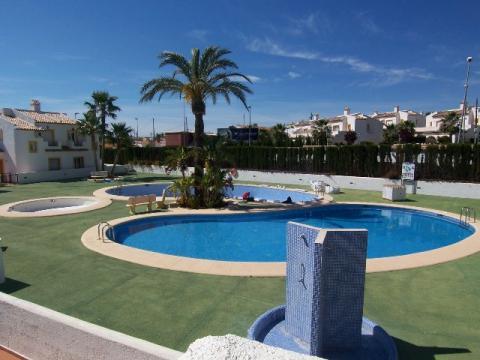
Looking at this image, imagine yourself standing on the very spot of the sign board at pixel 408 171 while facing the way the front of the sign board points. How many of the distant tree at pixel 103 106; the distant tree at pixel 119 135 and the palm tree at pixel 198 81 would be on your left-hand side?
0

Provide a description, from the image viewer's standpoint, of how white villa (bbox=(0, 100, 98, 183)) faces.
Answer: facing the viewer and to the right of the viewer

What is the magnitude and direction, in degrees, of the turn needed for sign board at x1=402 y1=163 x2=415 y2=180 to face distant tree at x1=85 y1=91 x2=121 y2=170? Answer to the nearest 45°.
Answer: approximately 90° to its right

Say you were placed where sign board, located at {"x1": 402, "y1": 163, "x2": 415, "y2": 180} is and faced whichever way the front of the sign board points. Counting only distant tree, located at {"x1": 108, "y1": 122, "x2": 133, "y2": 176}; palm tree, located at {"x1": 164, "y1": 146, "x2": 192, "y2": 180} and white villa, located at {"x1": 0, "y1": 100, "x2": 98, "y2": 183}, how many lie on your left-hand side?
0

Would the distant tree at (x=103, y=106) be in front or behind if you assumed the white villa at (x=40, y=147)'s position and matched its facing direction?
in front

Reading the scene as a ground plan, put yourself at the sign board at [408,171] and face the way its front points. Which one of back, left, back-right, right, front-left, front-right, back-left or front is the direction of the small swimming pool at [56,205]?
front-right

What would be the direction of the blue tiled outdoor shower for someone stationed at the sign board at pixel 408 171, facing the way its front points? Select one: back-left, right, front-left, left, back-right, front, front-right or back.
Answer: front

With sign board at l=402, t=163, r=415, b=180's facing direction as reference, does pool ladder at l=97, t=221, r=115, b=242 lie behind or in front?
in front

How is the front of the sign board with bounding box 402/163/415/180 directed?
toward the camera

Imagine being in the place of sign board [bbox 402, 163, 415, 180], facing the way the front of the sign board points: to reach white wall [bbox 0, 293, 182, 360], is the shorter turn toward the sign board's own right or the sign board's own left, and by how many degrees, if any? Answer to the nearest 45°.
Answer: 0° — it already faces it
